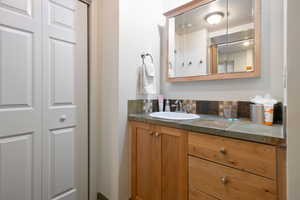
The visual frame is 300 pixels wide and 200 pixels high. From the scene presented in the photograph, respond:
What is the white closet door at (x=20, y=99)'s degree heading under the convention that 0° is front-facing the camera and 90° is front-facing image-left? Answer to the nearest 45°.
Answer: approximately 315°

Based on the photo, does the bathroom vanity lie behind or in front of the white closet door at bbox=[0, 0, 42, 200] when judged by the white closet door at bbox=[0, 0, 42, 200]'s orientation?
in front

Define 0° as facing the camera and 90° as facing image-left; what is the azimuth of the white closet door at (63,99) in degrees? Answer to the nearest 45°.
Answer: approximately 315°

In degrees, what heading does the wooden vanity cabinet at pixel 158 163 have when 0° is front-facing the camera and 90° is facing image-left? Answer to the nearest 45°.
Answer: approximately 45°

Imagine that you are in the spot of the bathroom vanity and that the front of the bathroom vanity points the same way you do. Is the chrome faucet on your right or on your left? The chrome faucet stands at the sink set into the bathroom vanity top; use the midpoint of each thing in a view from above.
on your right

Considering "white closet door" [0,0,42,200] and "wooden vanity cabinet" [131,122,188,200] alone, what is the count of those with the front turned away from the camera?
0

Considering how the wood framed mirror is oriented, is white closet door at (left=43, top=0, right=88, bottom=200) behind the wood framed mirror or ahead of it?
ahead
